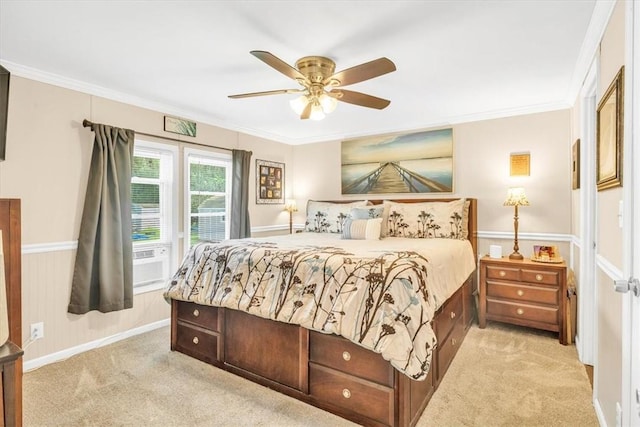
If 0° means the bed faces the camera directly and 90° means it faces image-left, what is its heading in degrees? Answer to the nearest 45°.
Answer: approximately 45°

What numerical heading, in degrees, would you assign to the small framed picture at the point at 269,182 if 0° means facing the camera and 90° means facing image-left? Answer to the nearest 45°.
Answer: approximately 315°

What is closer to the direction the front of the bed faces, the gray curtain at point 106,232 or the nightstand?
the gray curtain

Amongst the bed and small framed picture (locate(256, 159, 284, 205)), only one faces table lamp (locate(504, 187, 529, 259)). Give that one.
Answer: the small framed picture

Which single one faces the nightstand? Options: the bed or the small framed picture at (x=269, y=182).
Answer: the small framed picture

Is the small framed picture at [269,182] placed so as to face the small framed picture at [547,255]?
yes

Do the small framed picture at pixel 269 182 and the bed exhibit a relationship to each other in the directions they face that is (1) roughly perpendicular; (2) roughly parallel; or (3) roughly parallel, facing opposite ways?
roughly perpendicular

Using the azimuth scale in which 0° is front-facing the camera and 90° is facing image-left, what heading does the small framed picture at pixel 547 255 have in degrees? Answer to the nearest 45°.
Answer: approximately 0°

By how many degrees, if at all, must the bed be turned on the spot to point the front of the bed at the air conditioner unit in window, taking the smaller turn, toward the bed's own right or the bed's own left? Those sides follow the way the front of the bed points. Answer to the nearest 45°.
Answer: approximately 90° to the bed's own right

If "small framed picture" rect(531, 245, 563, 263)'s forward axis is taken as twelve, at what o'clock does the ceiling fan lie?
The ceiling fan is roughly at 1 o'clock from the small framed picture.

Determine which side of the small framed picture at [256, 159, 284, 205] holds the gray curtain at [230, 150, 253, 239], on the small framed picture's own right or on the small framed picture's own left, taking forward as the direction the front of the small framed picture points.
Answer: on the small framed picture's own right

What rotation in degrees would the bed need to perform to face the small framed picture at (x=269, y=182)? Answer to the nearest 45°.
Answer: approximately 135° to its right

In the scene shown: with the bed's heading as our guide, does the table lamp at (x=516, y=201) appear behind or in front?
behind
